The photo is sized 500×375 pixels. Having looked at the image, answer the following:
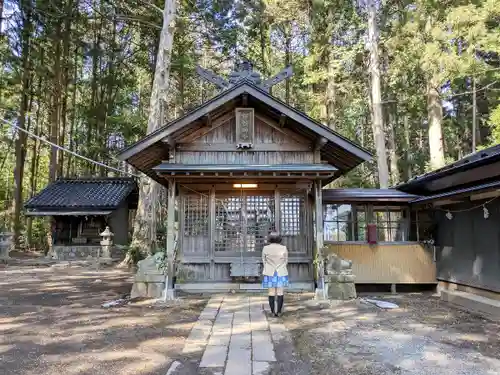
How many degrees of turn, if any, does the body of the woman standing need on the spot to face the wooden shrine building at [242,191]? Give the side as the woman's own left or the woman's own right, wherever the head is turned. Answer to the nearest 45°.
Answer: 0° — they already face it

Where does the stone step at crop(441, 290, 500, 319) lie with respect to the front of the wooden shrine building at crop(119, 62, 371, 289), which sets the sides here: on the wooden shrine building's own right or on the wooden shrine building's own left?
on the wooden shrine building's own left

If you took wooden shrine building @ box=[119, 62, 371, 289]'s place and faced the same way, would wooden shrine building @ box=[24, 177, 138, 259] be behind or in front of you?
behind

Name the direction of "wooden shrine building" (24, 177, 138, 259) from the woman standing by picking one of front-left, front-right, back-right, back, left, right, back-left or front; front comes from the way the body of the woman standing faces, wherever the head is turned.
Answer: front-left

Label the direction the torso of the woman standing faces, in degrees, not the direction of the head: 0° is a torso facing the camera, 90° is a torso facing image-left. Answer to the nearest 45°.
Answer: approximately 180°

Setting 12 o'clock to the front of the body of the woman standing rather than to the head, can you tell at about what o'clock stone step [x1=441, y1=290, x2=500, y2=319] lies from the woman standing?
The stone step is roughly at 2 o'clock from the woman standing.

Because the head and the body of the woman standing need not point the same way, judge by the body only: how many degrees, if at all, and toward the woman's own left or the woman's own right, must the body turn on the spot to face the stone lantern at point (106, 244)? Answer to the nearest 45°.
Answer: approximately 45° to the woman's own left

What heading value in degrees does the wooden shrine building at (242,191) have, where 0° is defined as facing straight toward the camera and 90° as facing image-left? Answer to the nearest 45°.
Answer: approximately 0°

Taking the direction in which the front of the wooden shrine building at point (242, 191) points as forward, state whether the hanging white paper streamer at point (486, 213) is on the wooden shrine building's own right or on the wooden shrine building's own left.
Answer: on the wooden shrine building's own left

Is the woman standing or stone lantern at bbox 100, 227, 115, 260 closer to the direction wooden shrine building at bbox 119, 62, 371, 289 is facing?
the woman standing

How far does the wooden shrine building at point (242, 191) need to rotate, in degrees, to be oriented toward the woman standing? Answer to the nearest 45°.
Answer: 0° — it already faces them

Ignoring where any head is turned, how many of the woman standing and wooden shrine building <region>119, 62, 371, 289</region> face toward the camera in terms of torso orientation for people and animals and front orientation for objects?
1

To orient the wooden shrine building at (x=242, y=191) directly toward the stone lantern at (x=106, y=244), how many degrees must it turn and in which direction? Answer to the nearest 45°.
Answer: approximately 135° to its right

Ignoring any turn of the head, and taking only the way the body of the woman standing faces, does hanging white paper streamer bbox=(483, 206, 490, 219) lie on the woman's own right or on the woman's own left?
on the woman's own right

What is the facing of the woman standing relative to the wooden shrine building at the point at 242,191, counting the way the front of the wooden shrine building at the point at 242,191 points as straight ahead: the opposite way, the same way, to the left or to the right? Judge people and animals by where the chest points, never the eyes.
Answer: the opposite way
